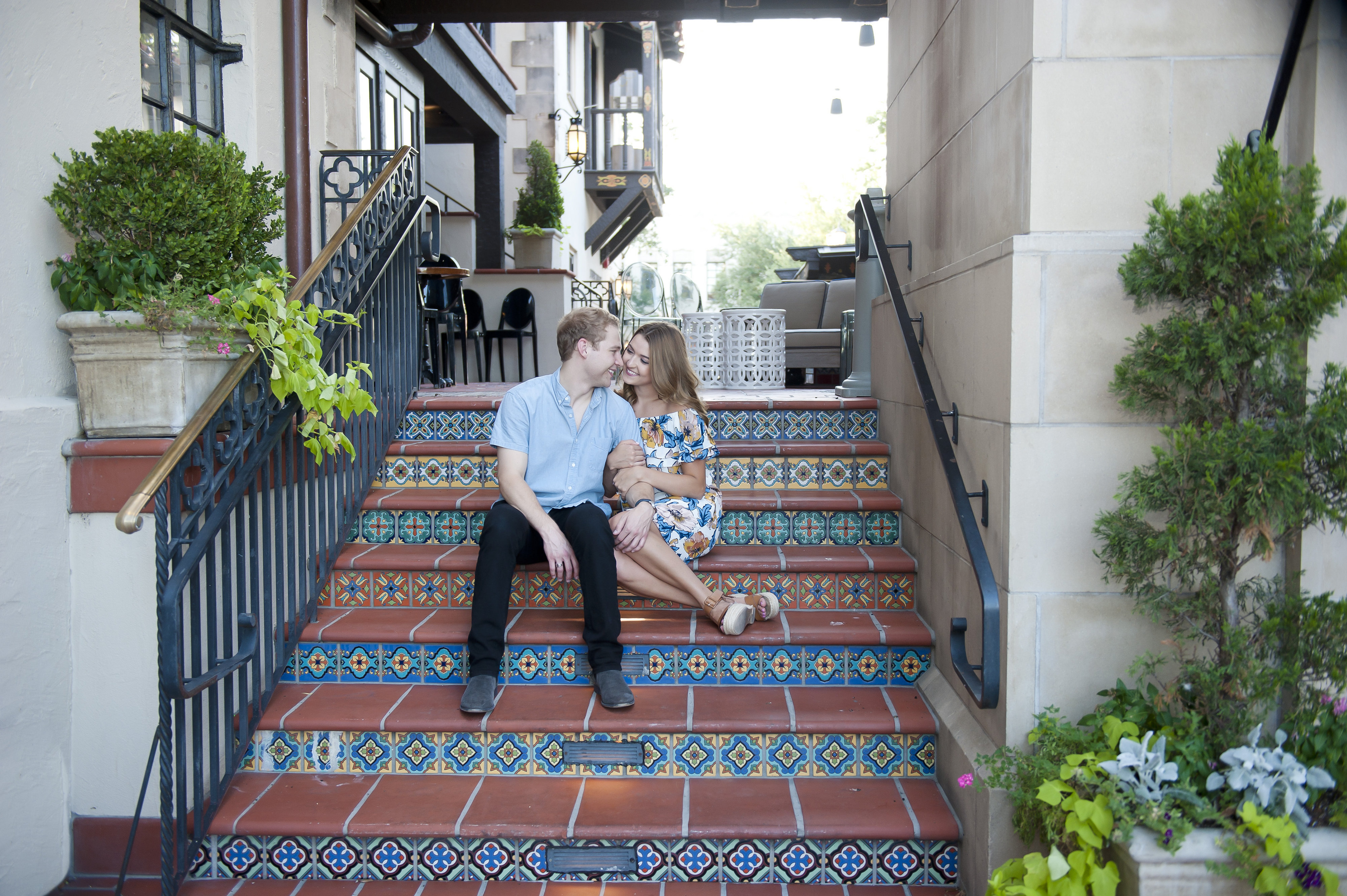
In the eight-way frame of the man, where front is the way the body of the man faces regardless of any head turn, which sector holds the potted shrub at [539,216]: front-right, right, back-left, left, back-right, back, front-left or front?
back

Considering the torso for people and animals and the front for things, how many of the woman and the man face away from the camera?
0

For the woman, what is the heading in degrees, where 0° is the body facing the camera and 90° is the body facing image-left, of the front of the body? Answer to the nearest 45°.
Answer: approximately 45°

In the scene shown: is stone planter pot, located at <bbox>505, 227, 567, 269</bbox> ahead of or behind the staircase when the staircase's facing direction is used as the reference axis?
behind

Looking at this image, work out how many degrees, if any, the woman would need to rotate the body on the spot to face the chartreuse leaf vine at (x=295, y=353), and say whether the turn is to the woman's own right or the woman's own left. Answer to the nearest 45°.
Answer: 0° — they already face it

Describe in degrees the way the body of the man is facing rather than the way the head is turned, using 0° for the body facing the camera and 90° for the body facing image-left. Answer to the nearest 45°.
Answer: approximately 0°

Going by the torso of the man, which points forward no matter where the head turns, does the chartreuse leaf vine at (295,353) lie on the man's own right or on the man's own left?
on the man's own right
